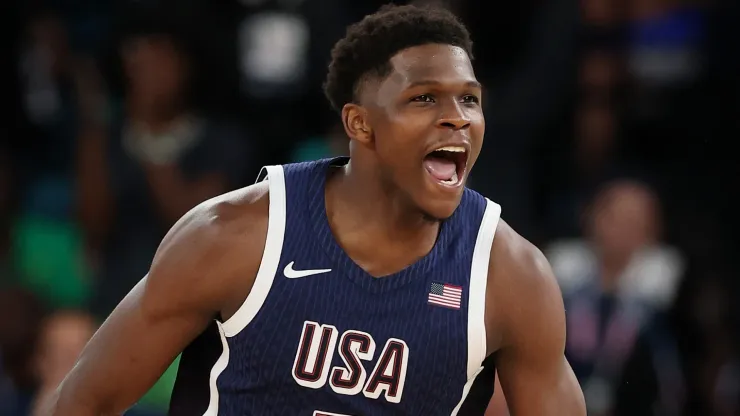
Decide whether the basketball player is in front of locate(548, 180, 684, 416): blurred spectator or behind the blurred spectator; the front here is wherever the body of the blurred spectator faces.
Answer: in front

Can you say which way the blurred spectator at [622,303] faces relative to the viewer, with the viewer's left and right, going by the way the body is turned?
facing the viewer

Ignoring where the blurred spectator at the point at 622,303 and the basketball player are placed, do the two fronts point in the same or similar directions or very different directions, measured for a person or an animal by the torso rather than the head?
same or similar directions

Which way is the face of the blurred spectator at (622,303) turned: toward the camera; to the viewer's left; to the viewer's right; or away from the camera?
toward the camera

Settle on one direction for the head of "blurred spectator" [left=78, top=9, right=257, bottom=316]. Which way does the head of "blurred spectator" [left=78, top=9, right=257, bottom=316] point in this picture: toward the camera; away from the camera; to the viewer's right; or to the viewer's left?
toward the camera

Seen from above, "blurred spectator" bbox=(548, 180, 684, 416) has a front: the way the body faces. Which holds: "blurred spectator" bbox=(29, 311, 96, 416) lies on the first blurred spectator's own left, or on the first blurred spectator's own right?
on the first blurred spectator's own right

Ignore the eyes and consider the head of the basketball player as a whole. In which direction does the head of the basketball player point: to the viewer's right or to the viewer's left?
to the viewer's right

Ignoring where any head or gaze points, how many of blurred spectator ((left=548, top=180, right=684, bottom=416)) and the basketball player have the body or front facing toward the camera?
2

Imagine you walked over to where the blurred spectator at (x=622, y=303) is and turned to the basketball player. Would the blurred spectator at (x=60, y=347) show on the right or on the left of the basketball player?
right
